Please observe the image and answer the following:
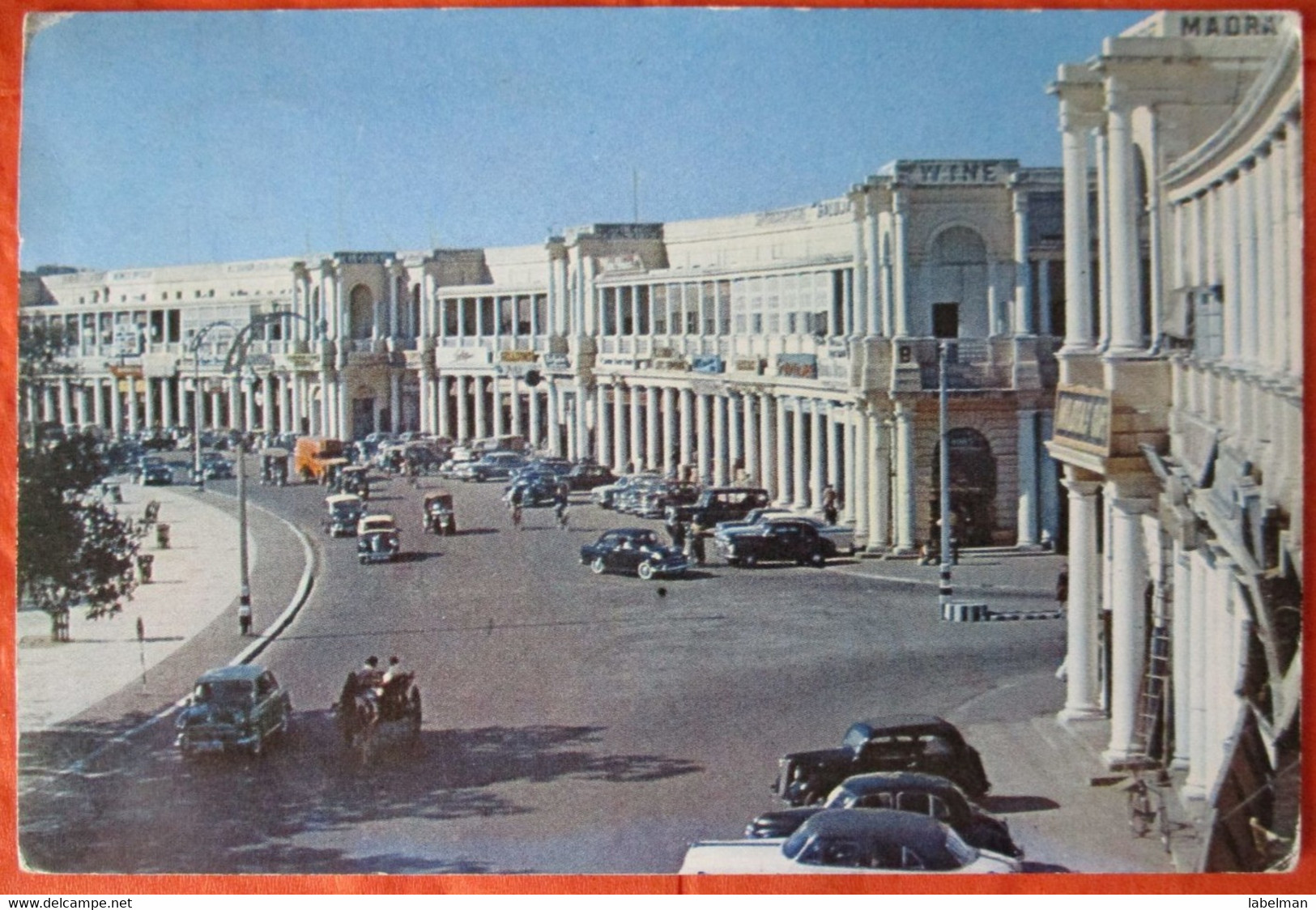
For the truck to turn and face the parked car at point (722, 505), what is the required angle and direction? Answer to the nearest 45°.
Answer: approximately 90° to its left

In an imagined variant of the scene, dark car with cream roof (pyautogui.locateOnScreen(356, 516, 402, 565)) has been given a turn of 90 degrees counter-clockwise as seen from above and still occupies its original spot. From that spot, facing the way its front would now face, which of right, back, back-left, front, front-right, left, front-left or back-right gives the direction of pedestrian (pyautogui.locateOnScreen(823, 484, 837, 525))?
front

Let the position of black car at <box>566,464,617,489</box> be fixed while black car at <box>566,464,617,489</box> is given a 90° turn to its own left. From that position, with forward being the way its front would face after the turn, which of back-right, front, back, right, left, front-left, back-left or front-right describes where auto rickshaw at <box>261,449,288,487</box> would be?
back-right

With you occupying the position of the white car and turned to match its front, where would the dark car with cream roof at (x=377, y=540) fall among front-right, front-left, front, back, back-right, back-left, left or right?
front-right

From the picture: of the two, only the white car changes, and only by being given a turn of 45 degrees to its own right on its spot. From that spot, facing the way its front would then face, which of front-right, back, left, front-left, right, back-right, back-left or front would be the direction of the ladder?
right

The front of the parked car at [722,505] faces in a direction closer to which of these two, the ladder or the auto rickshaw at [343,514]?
the auto rickshaw

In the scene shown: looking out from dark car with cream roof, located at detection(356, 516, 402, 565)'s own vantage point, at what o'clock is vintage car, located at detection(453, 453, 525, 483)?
The vintage car is roughly at 6 o'clock from the dark car with cream roof.

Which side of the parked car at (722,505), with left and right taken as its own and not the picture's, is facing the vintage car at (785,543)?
left

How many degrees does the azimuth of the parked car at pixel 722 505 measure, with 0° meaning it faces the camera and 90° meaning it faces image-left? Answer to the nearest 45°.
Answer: approximately 45°

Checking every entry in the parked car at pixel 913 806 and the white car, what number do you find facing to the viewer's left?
2

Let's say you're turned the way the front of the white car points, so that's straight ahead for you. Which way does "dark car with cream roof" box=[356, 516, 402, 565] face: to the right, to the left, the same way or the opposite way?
to the left
